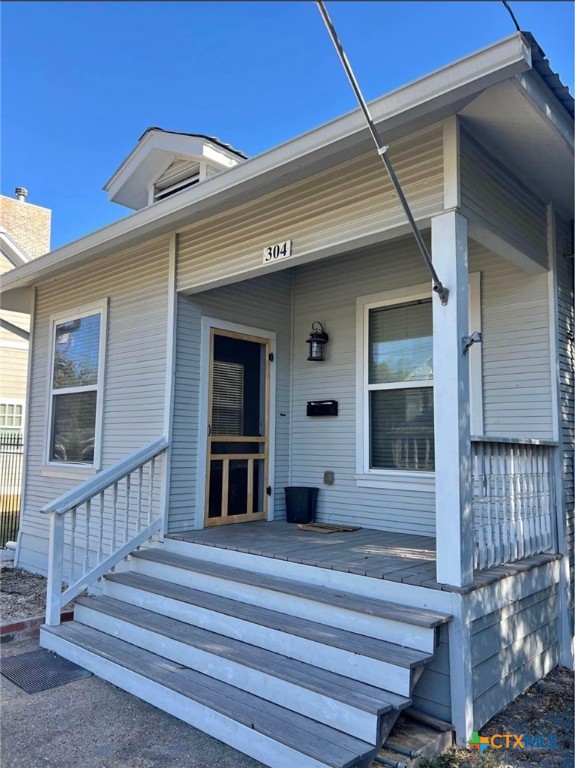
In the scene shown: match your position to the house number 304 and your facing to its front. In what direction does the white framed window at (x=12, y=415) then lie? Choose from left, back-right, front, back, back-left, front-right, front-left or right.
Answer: right

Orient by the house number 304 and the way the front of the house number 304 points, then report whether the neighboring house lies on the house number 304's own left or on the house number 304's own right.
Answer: on the house number 304's own right

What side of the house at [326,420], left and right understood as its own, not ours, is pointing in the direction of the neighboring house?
right

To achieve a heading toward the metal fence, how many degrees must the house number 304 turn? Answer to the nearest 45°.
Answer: approximately 90° to its right

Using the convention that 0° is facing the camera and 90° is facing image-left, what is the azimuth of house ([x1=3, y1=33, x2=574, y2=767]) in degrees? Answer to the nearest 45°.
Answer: approximately 45°
